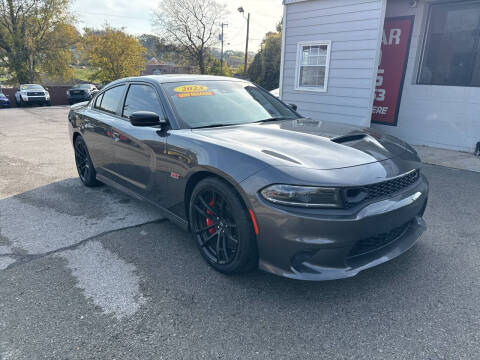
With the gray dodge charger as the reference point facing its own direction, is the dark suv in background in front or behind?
behind

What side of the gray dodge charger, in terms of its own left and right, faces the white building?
left

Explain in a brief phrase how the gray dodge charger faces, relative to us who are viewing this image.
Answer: facing the viewer and to the right of the viewer

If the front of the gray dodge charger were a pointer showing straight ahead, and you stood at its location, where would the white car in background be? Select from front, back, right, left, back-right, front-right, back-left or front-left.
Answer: back
